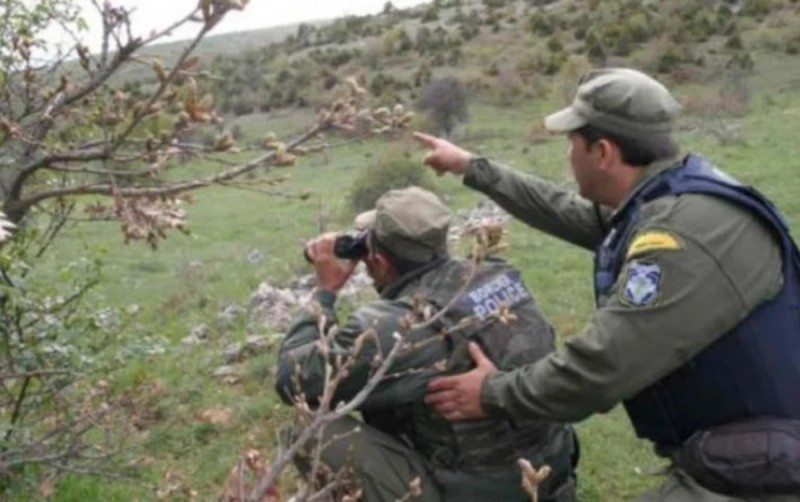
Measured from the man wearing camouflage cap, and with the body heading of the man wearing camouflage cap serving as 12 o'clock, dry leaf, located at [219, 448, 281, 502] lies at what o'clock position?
The dry leaf is roughly at 8 o'clock from the man wearing camouflage cap.

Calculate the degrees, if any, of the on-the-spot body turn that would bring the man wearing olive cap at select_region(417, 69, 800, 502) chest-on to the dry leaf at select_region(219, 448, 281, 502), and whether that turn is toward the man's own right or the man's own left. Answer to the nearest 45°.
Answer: approximately 45° to the man's own left

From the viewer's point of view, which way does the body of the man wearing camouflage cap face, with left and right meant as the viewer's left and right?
facing away from the viewer and to the left of the viewer

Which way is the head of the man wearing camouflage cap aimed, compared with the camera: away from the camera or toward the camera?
away from the camera

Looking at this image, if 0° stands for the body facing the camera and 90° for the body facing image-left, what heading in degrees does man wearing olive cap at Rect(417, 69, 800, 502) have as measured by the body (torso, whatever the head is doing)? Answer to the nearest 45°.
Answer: approximately 90°
